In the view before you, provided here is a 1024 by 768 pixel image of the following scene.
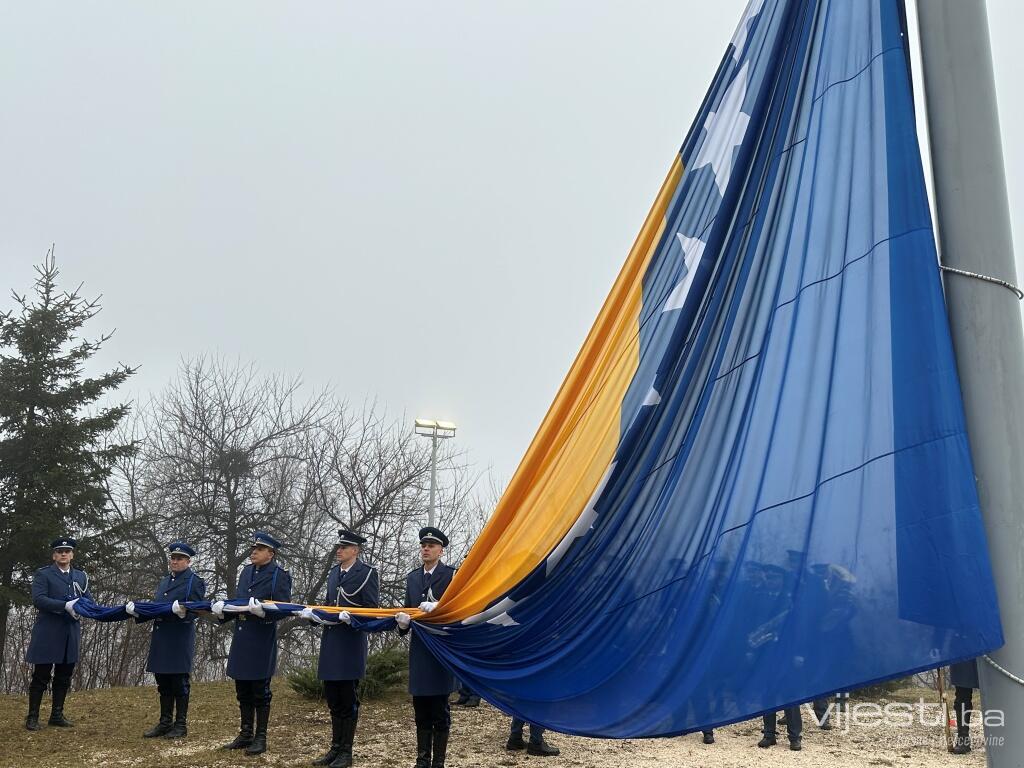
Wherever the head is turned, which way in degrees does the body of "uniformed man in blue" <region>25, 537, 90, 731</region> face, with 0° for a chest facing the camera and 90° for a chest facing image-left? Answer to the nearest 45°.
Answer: approximately 315°

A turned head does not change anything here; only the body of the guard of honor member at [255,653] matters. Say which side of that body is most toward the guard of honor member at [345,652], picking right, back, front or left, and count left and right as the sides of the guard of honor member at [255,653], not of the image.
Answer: left

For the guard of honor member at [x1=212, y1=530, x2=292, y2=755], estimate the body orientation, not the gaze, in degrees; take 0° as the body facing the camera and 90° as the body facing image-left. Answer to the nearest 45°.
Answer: approximately 45°

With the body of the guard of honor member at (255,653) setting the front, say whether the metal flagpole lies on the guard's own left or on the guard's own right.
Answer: on the guard's own left

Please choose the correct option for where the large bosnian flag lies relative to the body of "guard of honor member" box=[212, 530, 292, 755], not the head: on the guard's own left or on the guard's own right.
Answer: on the guard's own left

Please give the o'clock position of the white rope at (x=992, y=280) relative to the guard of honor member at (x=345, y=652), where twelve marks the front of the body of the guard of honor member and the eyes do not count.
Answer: The white rope is roughly at 10 o'clock from the guard of honor member.

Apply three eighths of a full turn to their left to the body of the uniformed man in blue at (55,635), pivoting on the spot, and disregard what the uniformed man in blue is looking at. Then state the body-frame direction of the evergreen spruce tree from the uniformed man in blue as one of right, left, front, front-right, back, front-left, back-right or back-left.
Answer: front
